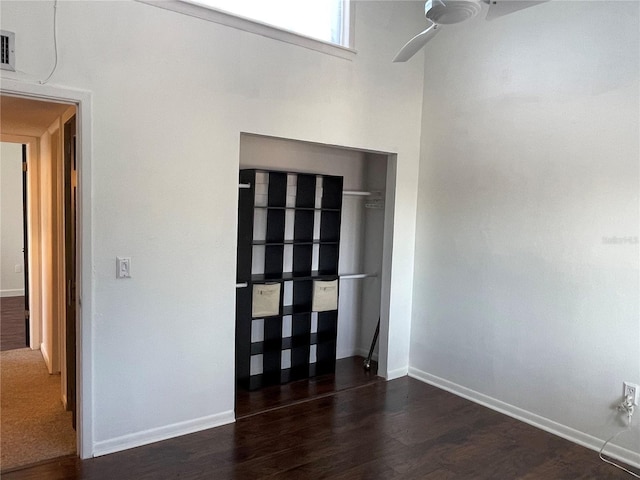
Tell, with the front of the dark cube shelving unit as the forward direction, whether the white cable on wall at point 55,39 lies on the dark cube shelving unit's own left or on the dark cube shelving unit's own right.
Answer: on the dark cube shelving unit's own right

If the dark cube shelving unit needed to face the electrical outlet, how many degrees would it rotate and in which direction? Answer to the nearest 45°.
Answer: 0° — it already faces it

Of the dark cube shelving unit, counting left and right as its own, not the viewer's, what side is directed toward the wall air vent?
right

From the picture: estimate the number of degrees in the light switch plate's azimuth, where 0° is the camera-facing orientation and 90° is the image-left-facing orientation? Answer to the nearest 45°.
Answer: approximately 0°

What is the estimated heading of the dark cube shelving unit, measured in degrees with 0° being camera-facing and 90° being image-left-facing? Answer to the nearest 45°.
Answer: approximately 315°

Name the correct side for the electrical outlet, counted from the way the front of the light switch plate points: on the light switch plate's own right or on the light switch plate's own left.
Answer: on the light switch plate's own left
